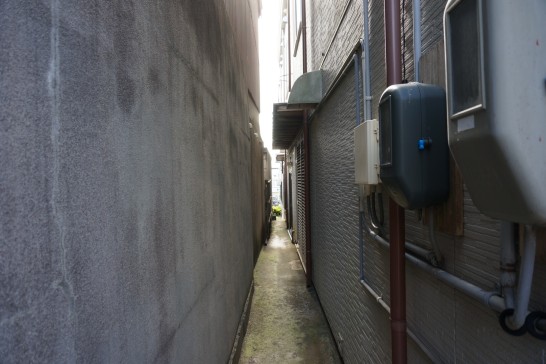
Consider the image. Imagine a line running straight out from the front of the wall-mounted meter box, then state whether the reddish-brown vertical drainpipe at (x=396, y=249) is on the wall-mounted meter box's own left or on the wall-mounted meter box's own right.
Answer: on the wall-mounted meter box's own right

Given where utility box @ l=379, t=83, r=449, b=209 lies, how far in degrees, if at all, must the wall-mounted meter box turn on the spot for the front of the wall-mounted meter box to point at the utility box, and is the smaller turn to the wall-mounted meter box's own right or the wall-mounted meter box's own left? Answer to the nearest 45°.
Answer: approximately 90° to the wall-mounted meter box's own right

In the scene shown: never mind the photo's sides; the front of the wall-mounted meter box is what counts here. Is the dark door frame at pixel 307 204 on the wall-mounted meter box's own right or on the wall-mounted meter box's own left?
on the wall-mounted meter box's own right

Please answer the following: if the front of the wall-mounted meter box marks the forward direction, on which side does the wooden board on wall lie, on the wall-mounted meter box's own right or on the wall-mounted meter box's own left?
on the wall-mounted meter box's own right

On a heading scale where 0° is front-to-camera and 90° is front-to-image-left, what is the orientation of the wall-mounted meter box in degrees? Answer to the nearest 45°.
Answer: approximately 45°
